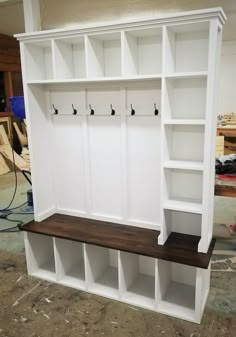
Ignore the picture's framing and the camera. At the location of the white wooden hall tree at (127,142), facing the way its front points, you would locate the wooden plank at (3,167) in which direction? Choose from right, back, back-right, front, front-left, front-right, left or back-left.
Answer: right

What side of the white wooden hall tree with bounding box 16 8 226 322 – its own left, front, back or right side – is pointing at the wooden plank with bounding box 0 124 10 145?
right

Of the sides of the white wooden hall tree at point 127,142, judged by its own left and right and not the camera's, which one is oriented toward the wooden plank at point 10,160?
right

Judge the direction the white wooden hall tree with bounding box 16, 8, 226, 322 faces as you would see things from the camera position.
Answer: facing the viewer and to the left of the viewer
